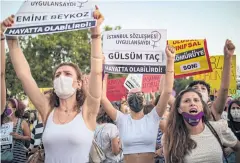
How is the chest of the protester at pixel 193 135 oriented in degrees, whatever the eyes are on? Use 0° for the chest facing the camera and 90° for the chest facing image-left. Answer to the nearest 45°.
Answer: approximately 0°

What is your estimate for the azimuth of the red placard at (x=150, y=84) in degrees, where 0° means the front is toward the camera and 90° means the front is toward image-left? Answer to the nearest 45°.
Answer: approximately 0°

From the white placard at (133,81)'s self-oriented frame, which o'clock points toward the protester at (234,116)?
The protester is roughly at 11 o'clock from the white placard.

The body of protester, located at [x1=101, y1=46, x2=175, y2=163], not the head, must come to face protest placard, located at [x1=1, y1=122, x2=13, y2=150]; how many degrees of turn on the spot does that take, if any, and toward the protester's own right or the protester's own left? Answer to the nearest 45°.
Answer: approximately 90° to the protester's own right

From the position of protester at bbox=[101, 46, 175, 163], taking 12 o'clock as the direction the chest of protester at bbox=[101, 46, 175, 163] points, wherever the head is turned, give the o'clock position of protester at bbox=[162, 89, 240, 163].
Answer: protester at bbox=[162, 89, 240, 163] is roughly at 11 o'clock from protester at bbox=[101, 46, 175, 163].

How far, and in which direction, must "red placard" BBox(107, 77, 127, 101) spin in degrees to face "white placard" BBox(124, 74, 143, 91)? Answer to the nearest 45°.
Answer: approximately 45° to its left

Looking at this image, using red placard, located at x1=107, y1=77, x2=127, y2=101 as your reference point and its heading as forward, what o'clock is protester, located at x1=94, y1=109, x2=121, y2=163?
The protester is roughly at 12 o'clock from the red placard.

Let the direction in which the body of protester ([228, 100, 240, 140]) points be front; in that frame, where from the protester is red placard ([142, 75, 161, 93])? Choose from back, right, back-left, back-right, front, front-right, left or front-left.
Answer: back-right

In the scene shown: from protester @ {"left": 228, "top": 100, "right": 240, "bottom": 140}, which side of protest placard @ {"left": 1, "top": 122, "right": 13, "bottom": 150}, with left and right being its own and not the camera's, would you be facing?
left
